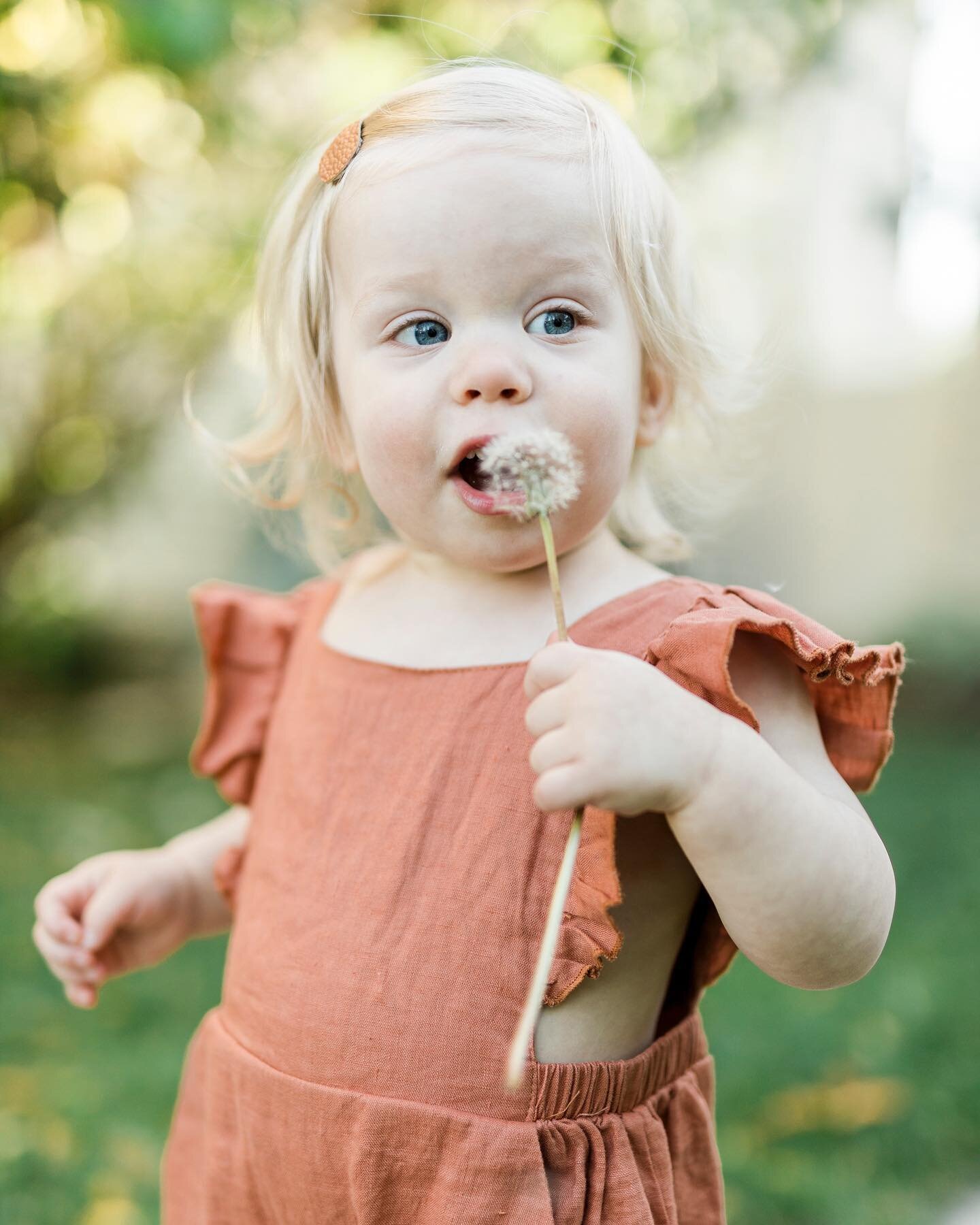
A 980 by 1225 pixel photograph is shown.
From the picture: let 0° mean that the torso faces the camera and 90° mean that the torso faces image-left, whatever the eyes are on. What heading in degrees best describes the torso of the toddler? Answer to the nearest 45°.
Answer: approximately 45°

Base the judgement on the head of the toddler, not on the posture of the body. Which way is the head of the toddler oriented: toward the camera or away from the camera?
toward the camera
